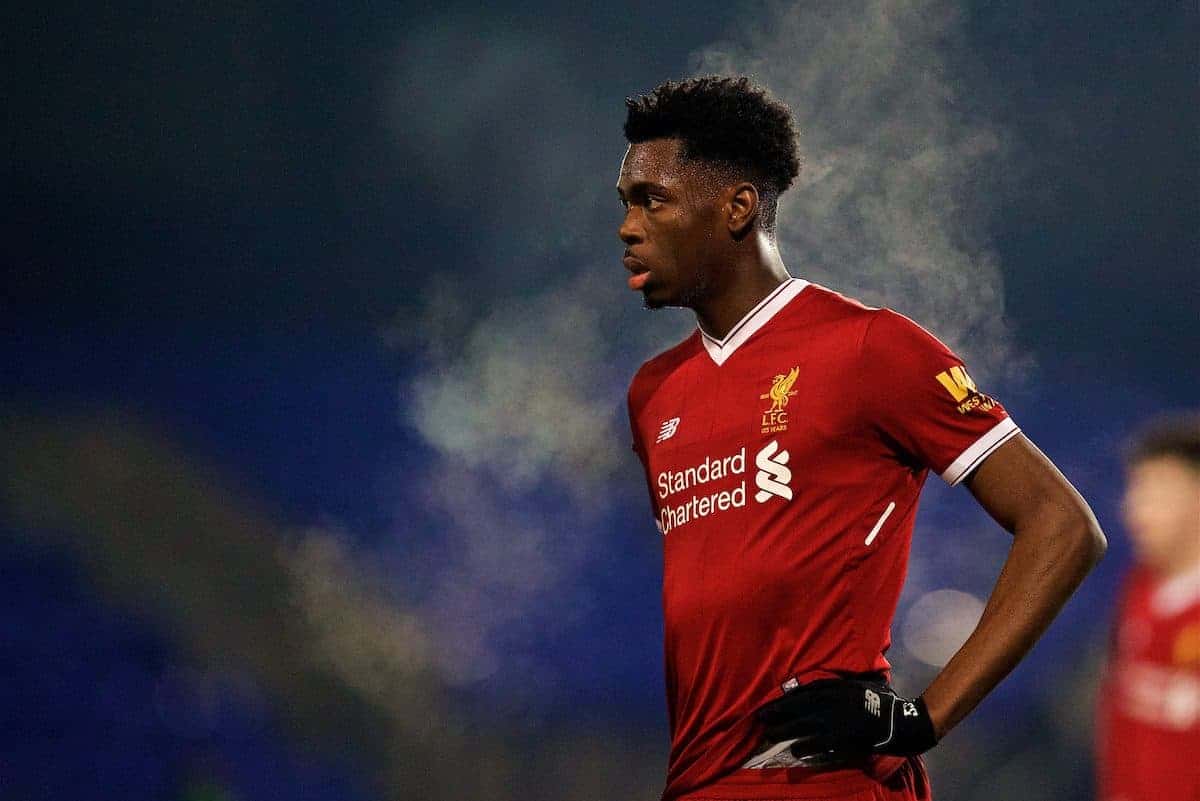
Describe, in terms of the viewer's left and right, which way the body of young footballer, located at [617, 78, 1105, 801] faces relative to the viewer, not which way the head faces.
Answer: facing the viewer and to the left of the viewer

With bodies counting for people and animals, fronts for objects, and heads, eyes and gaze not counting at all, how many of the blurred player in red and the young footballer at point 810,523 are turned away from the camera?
0

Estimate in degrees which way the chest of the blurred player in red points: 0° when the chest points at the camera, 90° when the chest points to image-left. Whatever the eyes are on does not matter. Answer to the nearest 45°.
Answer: approximately 45°
